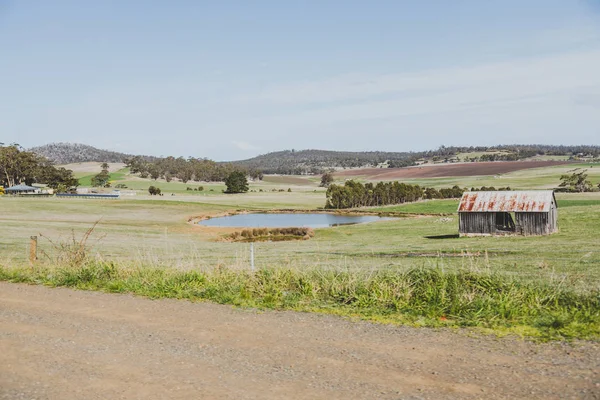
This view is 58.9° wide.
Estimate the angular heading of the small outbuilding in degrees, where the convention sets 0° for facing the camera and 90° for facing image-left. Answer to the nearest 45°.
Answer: approximately 0°
